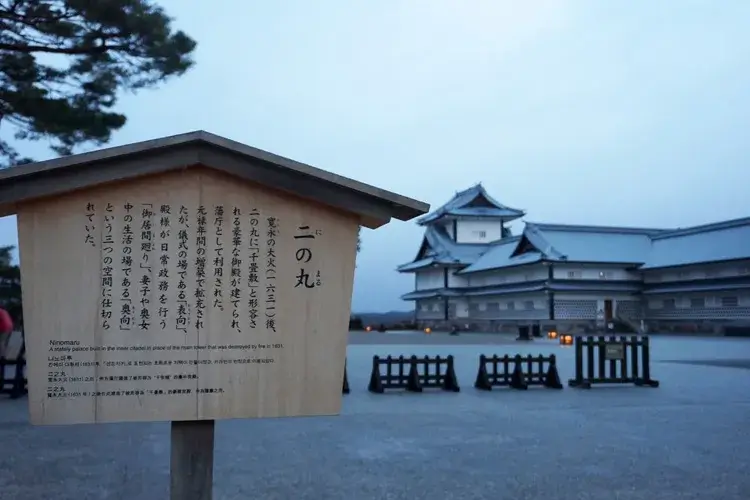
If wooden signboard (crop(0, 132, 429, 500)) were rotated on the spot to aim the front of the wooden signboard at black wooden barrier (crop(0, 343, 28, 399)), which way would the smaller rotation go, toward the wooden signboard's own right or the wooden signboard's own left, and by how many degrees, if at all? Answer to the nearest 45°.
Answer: approximately 180°

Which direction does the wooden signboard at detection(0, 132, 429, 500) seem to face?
toward the camera

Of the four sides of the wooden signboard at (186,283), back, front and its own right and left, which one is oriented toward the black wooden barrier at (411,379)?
back

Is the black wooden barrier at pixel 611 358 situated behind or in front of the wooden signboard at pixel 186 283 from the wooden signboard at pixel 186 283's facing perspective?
behind

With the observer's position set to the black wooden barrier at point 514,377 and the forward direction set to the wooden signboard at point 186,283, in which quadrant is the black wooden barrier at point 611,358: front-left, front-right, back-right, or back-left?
back-left

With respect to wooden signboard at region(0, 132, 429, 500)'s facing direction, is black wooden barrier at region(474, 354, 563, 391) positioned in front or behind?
behind

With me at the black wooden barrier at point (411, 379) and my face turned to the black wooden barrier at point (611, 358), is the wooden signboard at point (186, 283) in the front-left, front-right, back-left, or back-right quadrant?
back-right
